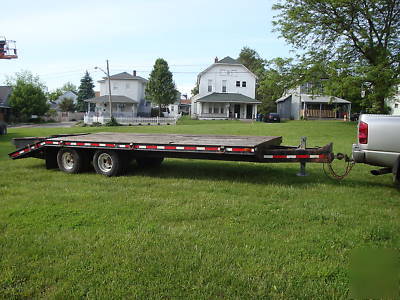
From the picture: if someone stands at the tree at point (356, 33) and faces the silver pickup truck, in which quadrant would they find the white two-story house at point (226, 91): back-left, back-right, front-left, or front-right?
back-right

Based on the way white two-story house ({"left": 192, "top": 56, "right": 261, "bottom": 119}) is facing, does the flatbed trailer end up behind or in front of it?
in front

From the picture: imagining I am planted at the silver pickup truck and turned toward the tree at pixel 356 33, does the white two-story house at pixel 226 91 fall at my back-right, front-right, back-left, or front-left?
front-left

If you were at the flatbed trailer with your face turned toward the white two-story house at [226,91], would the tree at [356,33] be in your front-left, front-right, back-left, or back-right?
front-right

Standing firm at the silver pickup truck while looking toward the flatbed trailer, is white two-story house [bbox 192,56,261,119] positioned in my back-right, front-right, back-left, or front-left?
front-right

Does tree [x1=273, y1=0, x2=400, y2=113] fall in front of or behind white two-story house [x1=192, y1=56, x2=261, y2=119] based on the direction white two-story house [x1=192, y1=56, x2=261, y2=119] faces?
in front

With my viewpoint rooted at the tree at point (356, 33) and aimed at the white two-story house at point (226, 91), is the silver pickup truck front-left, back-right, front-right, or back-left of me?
back-left

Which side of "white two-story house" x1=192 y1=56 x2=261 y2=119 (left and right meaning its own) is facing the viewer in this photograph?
front

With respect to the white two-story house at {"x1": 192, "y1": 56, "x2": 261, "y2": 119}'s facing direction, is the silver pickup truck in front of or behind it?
in front

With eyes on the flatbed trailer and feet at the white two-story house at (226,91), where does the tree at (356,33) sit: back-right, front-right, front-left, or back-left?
front-left
